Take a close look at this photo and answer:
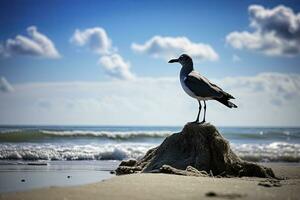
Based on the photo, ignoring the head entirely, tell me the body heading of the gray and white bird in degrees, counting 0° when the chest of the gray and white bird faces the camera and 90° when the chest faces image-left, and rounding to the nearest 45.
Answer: approximately 90°

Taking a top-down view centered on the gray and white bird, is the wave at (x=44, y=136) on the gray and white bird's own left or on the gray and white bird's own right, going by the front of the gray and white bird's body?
on the gray and white bird's own right
